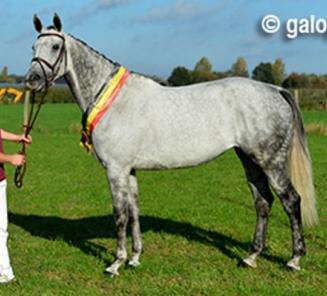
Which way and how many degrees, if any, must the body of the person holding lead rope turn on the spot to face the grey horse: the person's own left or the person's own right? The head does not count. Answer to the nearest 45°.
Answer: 0° — they already face it

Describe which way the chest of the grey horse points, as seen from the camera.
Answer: to the viewer's left

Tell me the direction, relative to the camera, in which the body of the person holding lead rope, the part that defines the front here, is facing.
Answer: to the viewer's right

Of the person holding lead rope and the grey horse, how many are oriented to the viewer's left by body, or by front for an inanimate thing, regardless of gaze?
1

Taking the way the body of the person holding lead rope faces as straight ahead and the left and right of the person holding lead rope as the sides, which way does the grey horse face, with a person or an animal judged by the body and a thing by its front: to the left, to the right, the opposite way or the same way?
the opposite way

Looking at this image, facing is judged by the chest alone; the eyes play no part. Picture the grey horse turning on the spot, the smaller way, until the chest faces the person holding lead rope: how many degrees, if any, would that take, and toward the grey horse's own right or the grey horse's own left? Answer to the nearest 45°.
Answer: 0° — it already faces them
